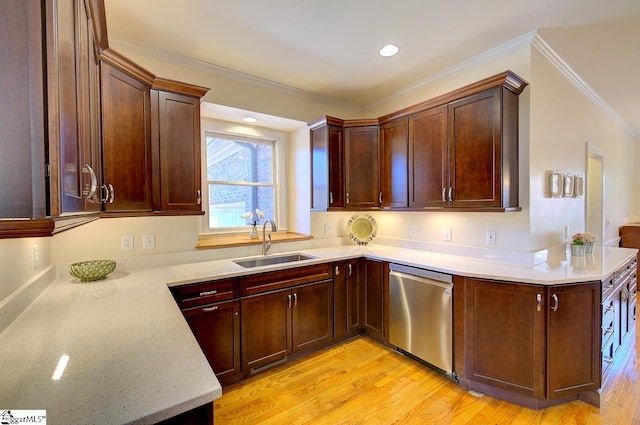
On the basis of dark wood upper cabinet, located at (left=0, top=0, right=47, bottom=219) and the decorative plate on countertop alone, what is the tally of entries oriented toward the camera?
1

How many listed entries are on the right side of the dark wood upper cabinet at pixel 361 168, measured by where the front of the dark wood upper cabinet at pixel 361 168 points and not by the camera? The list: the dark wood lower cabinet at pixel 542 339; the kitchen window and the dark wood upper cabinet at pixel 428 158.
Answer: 1

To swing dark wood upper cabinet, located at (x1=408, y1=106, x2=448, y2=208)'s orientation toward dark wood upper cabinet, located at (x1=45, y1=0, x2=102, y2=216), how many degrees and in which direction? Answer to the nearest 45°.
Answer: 0° — it already faces it

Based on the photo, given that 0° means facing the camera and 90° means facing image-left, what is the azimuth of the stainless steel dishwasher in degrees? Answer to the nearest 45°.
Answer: approximately 45°

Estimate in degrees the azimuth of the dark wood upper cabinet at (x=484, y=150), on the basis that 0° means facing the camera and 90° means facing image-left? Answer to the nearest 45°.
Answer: approximately 45°
